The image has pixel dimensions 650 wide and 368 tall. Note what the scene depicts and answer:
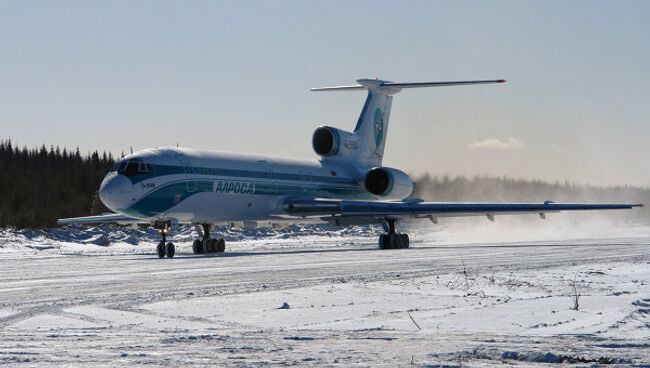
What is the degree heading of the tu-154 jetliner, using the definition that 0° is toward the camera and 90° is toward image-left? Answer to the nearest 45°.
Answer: approximately 45°
